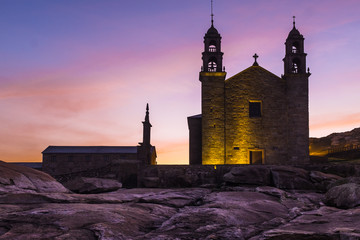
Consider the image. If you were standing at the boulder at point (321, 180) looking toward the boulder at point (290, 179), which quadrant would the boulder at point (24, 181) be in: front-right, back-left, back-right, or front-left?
front-left

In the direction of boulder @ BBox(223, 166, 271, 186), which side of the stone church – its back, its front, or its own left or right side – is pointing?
front

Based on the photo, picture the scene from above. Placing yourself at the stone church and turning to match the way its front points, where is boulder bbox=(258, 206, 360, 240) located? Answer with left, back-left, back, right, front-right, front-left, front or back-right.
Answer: front

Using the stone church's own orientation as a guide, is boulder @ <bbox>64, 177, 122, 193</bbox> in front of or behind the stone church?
in front

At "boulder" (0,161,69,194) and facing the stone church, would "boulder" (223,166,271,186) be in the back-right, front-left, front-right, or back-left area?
front-right

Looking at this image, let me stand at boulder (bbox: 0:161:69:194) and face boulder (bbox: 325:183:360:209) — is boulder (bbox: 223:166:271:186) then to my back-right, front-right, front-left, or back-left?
front-left

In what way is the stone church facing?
toward the camera

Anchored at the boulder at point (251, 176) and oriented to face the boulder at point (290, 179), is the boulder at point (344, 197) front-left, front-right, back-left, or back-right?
front-right

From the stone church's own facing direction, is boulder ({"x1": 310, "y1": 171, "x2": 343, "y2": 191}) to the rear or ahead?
ahead
